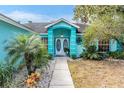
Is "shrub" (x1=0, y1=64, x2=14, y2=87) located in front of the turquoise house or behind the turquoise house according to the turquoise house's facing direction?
in front

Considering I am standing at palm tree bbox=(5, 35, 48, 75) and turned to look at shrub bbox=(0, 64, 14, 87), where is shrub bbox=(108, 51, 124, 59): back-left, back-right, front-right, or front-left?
back-left

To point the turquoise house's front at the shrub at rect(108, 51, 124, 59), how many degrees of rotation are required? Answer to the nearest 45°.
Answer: approximately 90° to its left

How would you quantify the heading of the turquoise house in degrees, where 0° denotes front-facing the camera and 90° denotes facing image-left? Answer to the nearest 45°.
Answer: approximately 0°
